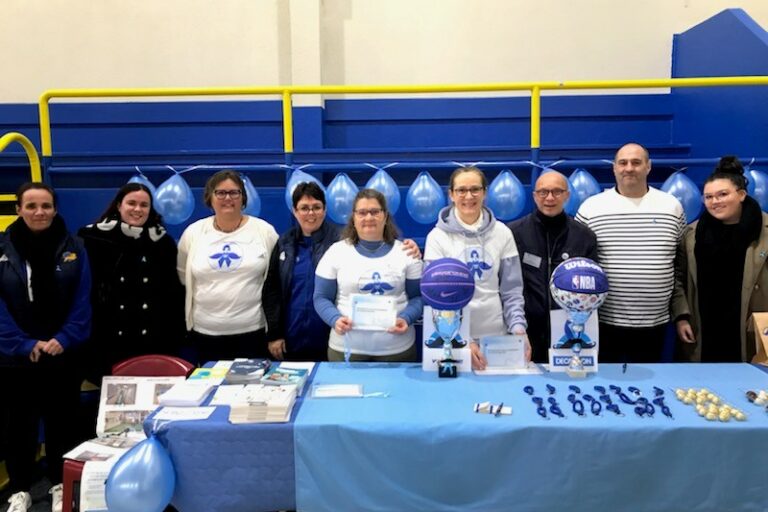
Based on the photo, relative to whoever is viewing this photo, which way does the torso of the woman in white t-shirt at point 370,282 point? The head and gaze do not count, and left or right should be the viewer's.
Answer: facing the viewer

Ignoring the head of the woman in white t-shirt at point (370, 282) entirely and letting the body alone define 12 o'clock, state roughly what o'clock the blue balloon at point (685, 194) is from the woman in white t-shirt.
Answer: The blue balloon is roughly at 8 o'clock from the woman in white t-shirt.

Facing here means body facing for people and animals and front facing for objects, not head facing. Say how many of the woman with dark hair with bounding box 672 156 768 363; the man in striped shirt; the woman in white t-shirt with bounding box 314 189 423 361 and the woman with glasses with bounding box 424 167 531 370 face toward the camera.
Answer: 4

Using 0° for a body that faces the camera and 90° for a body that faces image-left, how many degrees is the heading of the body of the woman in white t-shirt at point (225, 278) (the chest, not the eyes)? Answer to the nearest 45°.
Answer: approximately 0°

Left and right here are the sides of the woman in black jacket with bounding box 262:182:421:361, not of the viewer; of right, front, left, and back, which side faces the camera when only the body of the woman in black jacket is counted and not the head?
front

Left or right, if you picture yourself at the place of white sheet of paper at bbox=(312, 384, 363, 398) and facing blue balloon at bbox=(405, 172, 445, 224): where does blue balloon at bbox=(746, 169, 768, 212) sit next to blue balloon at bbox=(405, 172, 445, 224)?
right

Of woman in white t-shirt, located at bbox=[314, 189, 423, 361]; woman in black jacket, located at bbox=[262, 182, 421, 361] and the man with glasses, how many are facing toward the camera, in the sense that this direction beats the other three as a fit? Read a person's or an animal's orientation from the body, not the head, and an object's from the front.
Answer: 3

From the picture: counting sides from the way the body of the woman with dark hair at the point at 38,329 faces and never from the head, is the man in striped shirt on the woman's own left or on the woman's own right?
on the woman's own left

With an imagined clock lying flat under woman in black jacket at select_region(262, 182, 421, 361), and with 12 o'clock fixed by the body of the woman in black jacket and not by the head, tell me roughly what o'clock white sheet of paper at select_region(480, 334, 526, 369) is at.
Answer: The white sheet of paper is roughly at 10 o'clock from the woman in black jacket.

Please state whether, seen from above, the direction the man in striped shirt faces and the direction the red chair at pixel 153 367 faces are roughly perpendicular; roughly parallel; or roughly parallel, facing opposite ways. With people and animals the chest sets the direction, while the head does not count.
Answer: roughly parallel

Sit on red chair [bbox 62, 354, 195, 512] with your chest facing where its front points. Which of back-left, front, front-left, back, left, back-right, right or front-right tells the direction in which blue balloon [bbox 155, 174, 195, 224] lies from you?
back-right

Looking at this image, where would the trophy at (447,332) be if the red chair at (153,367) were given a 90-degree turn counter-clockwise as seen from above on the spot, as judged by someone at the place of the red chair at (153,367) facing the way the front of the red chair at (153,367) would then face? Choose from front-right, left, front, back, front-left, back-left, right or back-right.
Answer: front

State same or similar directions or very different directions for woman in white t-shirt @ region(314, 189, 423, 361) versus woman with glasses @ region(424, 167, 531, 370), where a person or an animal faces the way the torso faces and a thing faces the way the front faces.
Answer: same or similar directions

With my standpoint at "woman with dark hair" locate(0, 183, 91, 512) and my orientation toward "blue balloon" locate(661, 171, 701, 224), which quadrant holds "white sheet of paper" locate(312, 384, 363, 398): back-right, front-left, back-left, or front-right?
front-right

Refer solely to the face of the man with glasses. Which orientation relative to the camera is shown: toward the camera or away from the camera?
toward the camera

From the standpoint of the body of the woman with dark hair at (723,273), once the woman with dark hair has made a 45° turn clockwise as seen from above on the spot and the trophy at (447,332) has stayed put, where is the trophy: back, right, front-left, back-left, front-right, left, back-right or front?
front

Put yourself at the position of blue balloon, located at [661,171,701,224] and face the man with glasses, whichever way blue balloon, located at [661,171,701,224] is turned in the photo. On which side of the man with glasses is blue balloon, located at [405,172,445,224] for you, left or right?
right

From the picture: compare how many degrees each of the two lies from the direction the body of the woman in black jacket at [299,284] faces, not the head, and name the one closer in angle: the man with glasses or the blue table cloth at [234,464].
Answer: the blue table cloth
